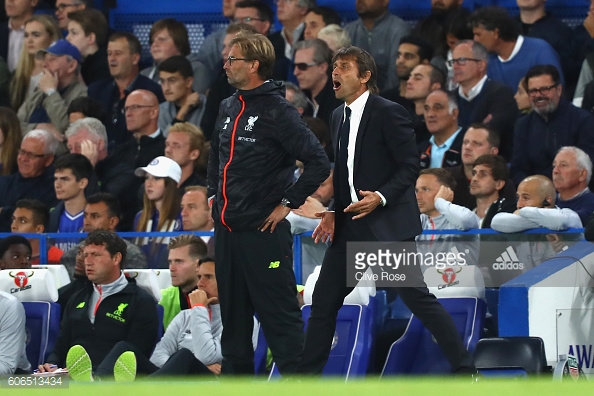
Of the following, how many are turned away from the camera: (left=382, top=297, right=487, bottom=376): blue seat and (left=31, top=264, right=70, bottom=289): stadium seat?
0

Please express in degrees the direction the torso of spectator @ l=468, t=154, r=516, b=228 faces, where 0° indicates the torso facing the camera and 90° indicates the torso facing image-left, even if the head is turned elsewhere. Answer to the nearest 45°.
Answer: approximately 45°

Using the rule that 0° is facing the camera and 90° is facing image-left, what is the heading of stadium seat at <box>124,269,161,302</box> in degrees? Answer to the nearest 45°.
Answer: approximately 45°

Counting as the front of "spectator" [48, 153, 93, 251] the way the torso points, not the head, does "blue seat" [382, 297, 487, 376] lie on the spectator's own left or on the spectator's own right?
on the spectator's own left

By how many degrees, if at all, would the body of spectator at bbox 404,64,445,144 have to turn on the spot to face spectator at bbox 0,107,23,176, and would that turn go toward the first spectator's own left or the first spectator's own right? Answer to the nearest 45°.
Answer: approximately 45° to the first spectator's own right

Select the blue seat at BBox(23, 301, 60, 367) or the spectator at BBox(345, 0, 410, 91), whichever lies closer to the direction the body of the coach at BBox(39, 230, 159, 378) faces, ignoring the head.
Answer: the blue seat
